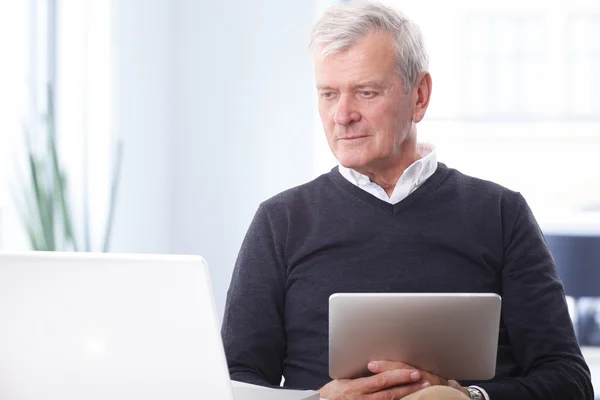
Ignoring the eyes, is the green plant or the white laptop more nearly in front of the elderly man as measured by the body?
the white laptop

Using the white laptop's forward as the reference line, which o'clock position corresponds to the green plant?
The green plant is roughly at 10 o'clock from the white laptop.

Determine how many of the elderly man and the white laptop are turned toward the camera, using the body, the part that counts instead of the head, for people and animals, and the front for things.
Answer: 1

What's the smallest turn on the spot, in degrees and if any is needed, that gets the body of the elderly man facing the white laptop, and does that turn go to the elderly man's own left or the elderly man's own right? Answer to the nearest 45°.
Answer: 0° — they already face it

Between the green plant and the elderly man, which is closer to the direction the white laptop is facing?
the elderly man

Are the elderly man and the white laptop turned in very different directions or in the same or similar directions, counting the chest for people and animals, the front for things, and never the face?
very different directions

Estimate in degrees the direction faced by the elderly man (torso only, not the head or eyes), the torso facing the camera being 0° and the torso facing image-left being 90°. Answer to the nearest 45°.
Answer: approximately 0°

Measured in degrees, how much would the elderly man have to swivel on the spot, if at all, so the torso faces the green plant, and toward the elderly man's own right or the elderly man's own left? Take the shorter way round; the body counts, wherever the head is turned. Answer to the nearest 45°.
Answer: approximately 135° to the elderly man's own right
